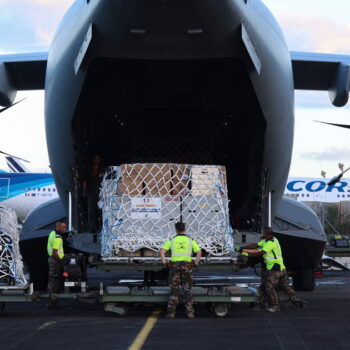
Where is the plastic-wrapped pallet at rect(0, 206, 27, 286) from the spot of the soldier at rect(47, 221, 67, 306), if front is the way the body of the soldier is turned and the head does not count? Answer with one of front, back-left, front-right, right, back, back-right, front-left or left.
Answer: back

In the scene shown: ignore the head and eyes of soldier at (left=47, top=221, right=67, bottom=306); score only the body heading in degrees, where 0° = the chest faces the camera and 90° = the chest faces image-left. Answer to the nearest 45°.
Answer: approximately 270°

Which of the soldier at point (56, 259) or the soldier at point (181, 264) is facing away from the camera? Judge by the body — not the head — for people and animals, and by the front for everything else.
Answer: the soldier at point (181, 264)

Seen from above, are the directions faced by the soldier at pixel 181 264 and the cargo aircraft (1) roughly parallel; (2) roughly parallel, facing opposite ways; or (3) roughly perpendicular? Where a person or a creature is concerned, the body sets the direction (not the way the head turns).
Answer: roughly parallel

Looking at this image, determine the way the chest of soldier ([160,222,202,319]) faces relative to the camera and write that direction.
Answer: away from the camera

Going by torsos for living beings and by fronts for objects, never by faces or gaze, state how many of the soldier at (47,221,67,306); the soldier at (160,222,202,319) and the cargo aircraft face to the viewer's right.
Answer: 1

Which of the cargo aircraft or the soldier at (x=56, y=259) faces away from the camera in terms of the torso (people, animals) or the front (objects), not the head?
the cargo aircraft

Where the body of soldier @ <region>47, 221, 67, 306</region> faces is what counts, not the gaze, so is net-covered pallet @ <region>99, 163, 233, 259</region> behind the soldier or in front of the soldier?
in front

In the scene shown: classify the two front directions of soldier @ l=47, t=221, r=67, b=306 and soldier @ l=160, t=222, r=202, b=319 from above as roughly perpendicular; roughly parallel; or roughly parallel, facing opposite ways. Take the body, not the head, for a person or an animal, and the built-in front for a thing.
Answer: roughly perpendicular

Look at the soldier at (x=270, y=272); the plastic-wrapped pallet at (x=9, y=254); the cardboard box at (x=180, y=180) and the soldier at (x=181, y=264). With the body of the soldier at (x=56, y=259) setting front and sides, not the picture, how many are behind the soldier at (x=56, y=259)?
1

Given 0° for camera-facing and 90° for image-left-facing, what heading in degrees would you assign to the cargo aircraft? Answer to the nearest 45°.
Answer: approximately 180°

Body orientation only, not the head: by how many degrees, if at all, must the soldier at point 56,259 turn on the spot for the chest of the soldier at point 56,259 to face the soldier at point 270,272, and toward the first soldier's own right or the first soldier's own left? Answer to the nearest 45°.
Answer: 0° — they already face them

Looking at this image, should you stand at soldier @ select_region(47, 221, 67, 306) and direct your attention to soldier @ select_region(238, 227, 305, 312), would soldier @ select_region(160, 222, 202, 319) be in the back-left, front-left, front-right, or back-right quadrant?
front-right
